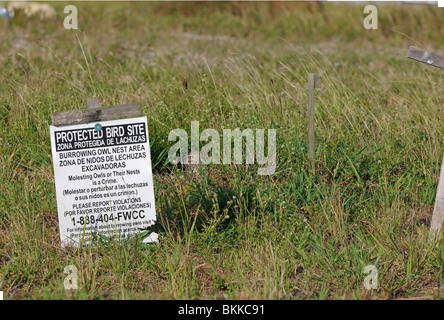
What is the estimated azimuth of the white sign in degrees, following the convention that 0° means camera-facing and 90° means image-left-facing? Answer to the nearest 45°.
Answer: approximately 0°

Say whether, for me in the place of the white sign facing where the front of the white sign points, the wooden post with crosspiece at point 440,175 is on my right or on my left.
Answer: on my left
